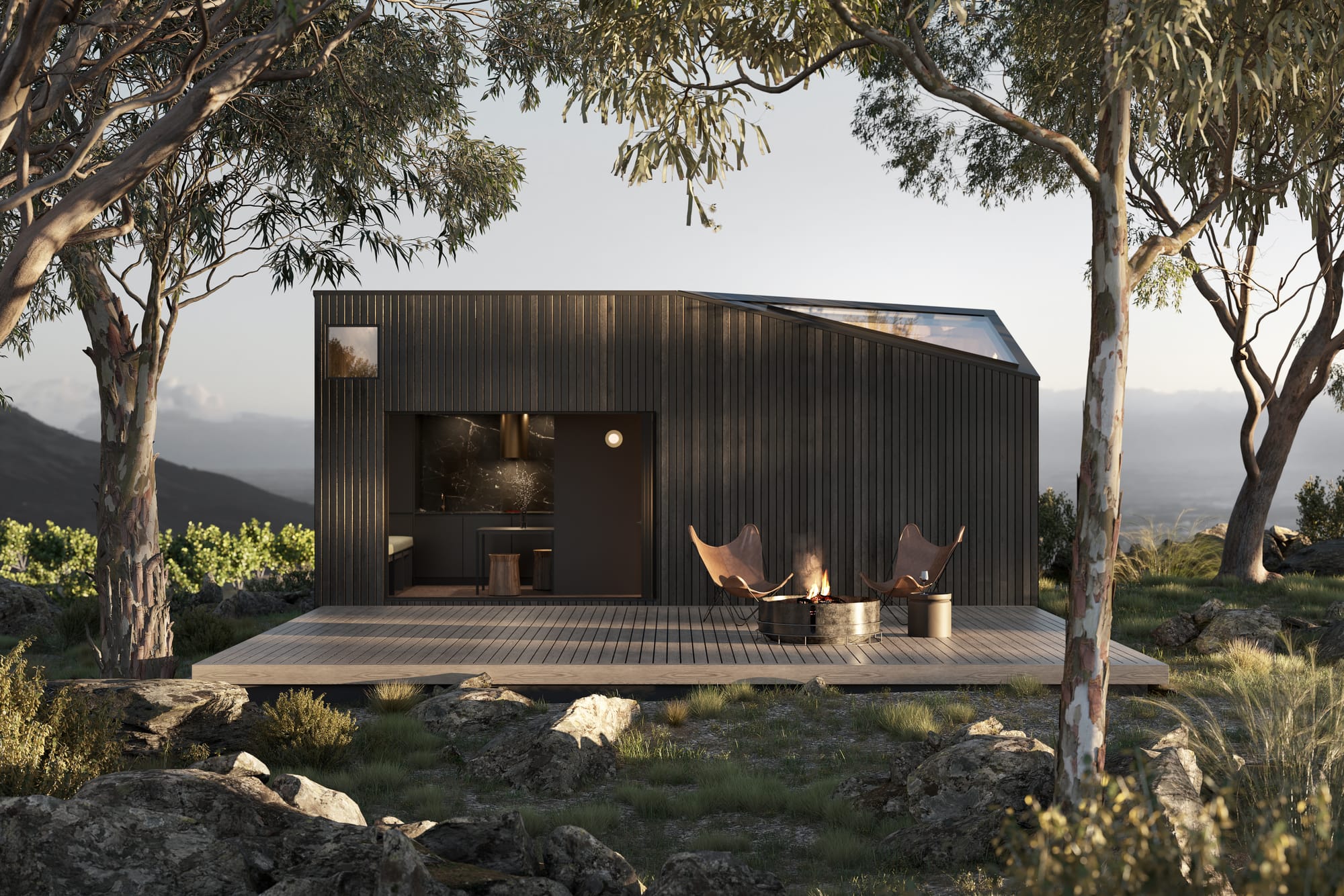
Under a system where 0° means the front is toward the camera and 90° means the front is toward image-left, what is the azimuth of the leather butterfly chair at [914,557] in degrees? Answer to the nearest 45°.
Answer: approximately 45°

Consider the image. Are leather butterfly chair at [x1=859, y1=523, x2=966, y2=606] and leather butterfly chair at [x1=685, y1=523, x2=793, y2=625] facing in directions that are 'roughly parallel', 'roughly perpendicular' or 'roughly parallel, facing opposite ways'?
roughly perpendicular

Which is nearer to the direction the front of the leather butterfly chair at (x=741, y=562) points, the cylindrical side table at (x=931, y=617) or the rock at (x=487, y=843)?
the cylindrical side table

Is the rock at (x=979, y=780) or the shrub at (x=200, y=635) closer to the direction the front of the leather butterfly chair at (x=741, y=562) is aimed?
the rock

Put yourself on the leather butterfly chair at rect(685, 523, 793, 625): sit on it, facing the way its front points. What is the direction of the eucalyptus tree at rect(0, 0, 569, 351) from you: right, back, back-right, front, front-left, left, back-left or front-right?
right

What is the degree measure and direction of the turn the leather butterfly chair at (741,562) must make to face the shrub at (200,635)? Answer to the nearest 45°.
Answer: approximately 135° to its right

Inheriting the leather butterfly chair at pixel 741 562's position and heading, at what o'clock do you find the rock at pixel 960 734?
The rock is roughly at 1 o'clock from the leather butterfly chair.

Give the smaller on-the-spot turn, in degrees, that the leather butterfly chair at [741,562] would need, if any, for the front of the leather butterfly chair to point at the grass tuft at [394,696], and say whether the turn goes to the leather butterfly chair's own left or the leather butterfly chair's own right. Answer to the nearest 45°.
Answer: approximately 90° to the leather butterfly chair's own right

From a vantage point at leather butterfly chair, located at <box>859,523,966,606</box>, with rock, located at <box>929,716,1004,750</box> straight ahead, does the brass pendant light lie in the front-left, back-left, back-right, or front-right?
back-right

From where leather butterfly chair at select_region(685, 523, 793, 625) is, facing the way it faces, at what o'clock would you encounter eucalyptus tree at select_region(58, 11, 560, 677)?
The eucalyptus tree is roughly at 4 o'clock from the leather butterfly chair.

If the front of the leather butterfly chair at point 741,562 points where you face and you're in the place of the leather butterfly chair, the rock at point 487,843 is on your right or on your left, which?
on your right

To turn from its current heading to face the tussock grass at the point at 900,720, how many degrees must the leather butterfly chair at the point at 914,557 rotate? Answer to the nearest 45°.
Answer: approximately 45° to its left

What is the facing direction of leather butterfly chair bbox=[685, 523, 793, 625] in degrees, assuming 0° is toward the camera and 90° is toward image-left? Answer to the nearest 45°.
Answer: approximately 315°

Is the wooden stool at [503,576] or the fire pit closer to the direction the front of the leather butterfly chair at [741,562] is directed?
the fire pit

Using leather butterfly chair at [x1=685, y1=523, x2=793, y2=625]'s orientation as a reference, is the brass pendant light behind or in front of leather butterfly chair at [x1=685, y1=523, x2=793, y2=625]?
behind
